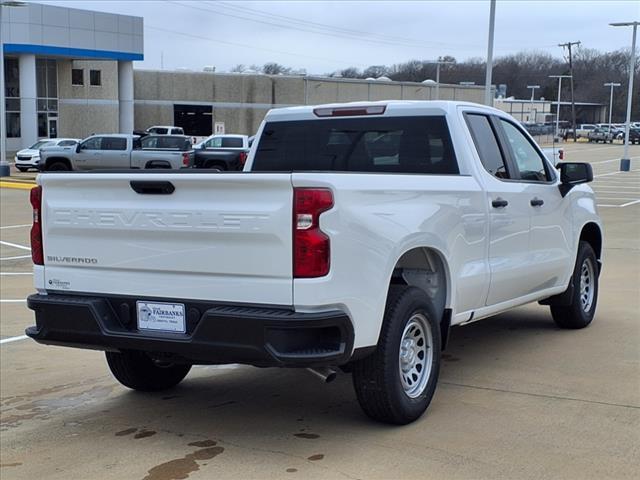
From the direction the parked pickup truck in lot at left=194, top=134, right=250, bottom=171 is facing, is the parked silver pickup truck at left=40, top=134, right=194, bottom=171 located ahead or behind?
ahead

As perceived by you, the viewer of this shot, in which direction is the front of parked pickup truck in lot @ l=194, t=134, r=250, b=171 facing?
facing to the left of the viewer

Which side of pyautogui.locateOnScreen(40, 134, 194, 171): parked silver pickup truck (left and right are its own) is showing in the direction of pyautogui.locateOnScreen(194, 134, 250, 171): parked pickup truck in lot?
back

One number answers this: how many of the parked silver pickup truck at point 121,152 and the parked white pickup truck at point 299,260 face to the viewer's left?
1

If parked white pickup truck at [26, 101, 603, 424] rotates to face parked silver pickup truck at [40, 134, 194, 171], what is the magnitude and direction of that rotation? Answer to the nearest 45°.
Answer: approximately 45° to its left

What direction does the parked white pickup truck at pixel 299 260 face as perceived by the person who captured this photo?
facing away from the viewer and to the right of the viewer

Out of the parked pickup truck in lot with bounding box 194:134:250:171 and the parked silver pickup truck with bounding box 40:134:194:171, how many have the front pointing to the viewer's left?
2

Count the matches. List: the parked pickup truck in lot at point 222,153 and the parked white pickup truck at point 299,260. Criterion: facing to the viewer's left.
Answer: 1

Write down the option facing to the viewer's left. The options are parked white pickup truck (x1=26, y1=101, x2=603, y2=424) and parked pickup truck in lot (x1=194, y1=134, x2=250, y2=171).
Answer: the parked pickup truck in lot

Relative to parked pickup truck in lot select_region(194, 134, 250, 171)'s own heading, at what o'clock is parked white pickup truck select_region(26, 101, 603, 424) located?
The parked white pickup truck is roughly at 9 o'clock from the parked pickup truck in lot.

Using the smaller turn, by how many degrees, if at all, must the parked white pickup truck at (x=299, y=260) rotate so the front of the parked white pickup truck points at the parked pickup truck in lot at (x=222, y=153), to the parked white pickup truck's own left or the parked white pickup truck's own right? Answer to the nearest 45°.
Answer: approximately 45° to the parked white pickup truck's own left

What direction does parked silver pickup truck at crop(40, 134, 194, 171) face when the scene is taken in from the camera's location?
facing to the left of the viewer

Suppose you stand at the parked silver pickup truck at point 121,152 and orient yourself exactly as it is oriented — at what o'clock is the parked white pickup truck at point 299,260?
the parked white pickup truck at point 299,260 is roughly at 9 o'clock from the parked silver pickup truck at point 121,152.
